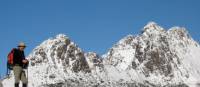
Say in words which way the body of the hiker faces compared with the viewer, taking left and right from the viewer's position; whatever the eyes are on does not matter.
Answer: facing the viewer and to the right of the viewer
